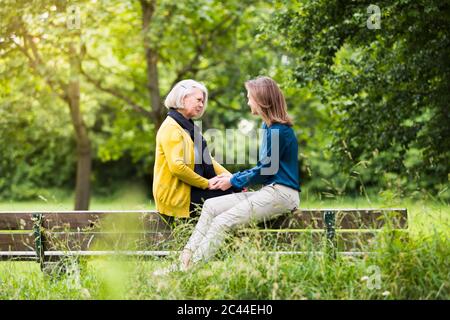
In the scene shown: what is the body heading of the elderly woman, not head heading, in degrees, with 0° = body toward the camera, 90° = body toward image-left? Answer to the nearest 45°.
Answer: approximately 315°

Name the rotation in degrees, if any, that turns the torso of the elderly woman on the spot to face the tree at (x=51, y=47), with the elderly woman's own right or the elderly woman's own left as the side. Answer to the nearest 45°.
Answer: approximately 135° to the elderly woman's own left
